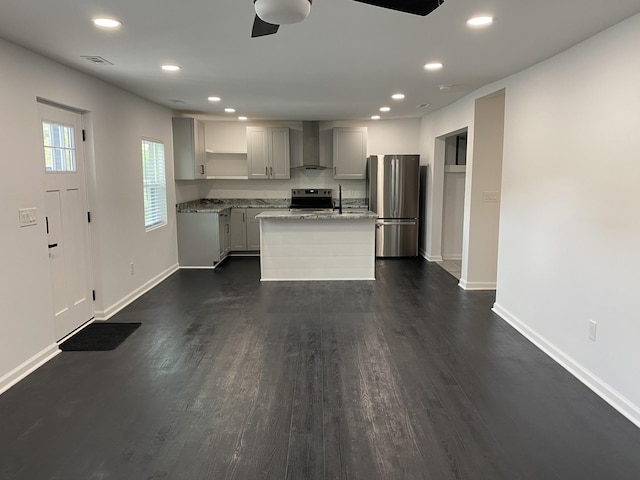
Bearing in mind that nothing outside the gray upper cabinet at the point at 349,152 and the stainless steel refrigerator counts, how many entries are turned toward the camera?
2

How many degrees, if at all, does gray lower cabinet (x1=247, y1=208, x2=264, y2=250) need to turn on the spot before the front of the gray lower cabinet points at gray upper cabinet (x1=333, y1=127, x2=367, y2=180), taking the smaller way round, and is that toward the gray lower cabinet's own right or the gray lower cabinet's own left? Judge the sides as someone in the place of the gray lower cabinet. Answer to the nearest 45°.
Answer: approximately 90° to the gray lower cabinet's own left

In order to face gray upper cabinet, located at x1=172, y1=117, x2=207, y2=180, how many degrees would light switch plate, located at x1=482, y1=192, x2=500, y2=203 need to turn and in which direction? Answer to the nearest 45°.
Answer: approximately 90° to its right

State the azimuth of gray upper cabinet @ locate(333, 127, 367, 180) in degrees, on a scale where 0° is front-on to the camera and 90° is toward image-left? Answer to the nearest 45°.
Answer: approximately 0°

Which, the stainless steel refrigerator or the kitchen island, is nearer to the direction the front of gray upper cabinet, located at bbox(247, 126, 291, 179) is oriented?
the kitchen island

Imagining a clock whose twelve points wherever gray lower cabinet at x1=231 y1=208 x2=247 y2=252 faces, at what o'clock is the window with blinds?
The window with blinds is roughly at 1 o'clock from the gray lower cabinet.

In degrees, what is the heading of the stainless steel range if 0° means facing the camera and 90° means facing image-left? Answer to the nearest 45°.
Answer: approximately 0°

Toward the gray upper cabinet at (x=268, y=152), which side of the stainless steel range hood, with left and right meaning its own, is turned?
right
